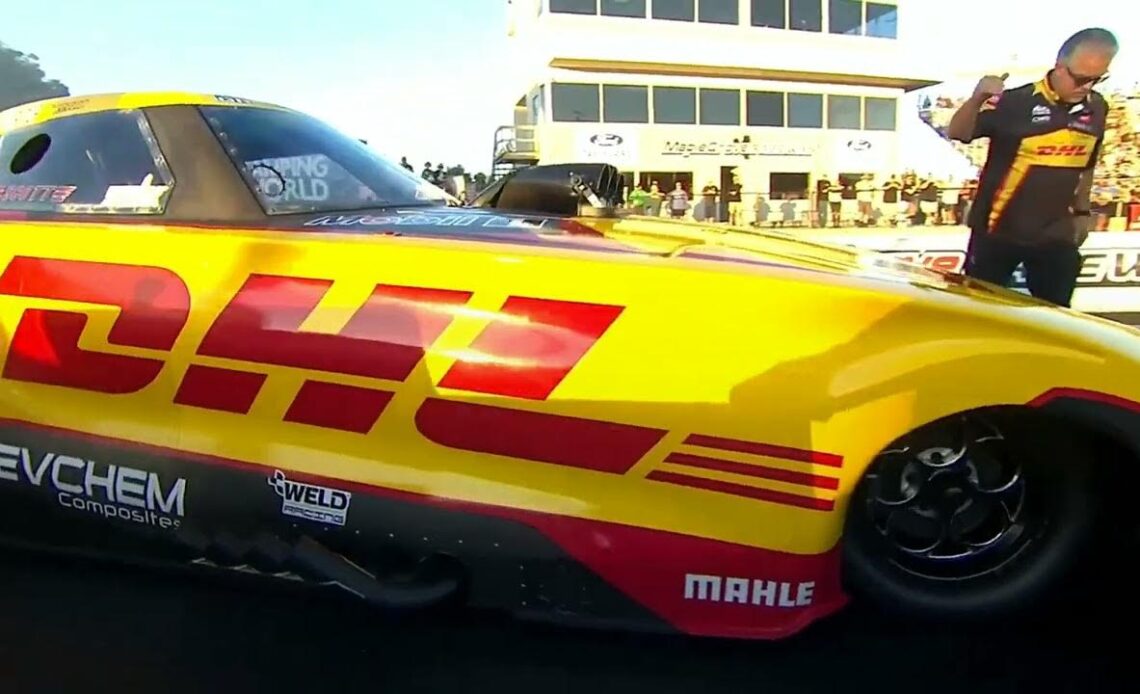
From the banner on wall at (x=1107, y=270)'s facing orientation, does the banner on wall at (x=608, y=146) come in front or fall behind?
behind

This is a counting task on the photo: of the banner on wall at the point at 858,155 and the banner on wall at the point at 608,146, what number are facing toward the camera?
2

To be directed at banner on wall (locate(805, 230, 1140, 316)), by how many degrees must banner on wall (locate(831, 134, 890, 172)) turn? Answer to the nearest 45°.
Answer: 0° — it already faces it

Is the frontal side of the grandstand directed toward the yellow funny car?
yes

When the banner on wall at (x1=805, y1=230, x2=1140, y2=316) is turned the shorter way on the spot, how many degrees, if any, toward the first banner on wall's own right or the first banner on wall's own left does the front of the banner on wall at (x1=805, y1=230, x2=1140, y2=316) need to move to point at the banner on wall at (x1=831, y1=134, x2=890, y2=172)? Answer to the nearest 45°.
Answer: approximately 180°

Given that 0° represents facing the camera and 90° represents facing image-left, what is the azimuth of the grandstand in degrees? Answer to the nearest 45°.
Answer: approximately 0°

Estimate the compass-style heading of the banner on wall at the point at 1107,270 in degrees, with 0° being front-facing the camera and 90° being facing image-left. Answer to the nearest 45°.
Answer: approximately 0°
